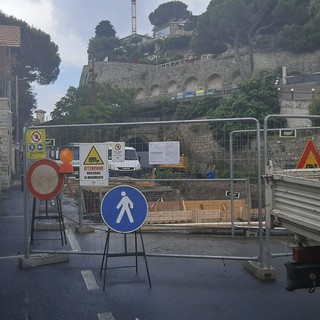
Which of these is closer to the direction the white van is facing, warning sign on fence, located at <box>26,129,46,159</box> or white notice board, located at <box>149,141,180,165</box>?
the white notice board

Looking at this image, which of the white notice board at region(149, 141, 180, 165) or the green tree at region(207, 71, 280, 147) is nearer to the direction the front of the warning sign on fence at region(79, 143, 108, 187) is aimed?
the white notice board

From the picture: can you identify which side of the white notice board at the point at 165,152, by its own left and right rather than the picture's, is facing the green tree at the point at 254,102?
back

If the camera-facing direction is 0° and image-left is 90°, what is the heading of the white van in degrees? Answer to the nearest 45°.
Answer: approximately 0°

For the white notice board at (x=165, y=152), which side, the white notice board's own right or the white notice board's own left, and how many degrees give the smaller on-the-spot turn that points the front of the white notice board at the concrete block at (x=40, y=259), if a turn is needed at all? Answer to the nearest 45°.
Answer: approximately 90° to the white notice board's own right
